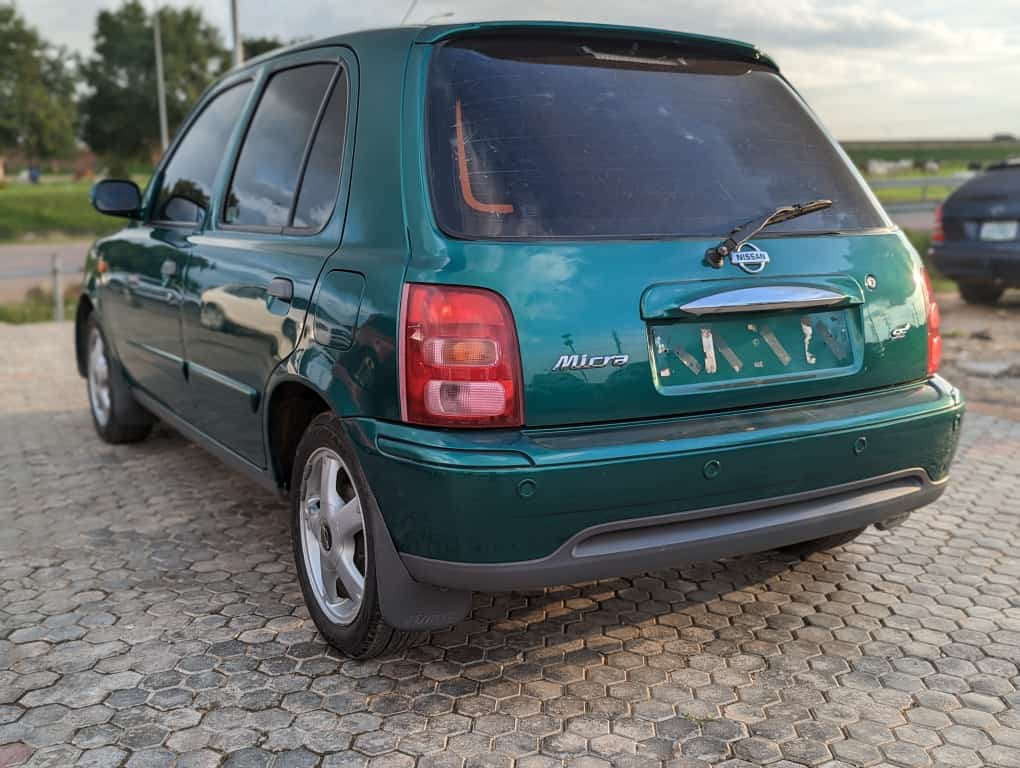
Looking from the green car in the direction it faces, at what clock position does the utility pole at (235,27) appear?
The utility pole is roughly at 1 o'clock from the green car.

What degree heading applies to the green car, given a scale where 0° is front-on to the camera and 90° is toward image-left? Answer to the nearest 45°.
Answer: approximately 135°
